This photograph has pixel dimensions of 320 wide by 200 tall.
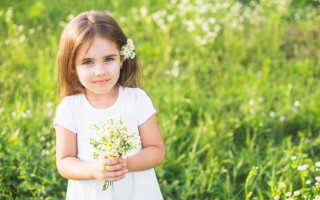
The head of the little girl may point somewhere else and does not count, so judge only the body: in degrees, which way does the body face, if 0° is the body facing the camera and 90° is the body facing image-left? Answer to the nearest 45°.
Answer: approximately 0°

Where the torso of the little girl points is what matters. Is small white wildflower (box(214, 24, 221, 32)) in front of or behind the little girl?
behind
